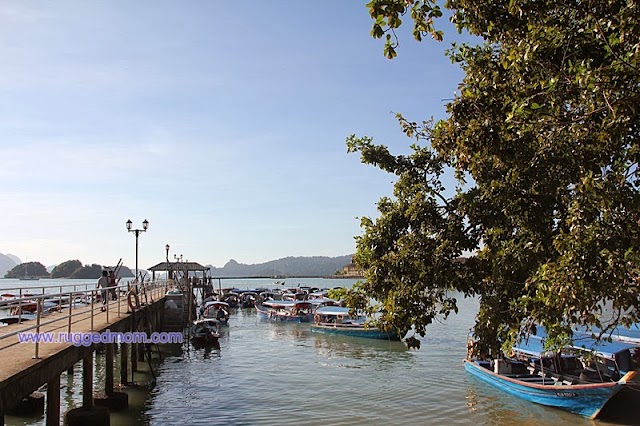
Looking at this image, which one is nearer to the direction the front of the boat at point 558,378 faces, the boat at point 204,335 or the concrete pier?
the concrete pier
